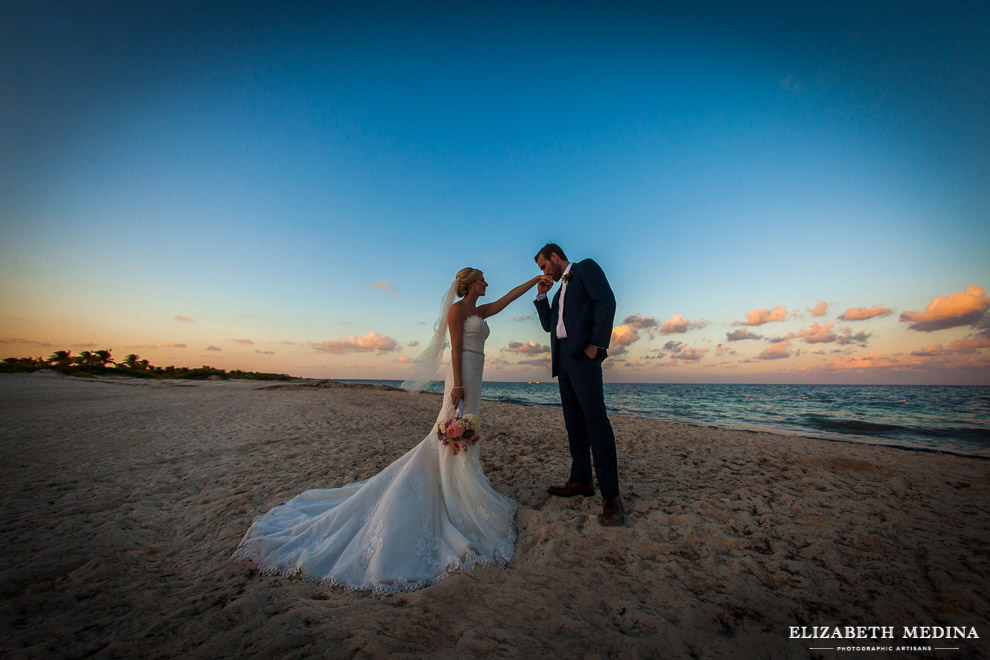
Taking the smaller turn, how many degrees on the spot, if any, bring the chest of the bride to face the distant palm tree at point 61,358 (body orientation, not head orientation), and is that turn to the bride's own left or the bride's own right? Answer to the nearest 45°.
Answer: approximately 135° to the bride's own left

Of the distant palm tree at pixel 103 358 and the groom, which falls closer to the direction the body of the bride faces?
the groom

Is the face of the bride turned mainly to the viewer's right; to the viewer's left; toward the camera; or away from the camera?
to the viewer's right

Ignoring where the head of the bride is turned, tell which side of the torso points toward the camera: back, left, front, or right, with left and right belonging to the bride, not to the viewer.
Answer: right

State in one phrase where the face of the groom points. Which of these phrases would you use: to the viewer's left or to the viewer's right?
to the viewer's left

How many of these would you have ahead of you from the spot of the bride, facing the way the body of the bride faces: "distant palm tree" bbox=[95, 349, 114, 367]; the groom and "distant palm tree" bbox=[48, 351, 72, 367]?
1

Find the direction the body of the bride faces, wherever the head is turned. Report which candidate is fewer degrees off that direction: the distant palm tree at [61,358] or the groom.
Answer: the groom

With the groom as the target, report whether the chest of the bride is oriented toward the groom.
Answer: yes

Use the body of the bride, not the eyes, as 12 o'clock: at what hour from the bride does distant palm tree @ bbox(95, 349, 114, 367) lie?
The distant palm tree is roughly at 8 o'clock from the bride.
